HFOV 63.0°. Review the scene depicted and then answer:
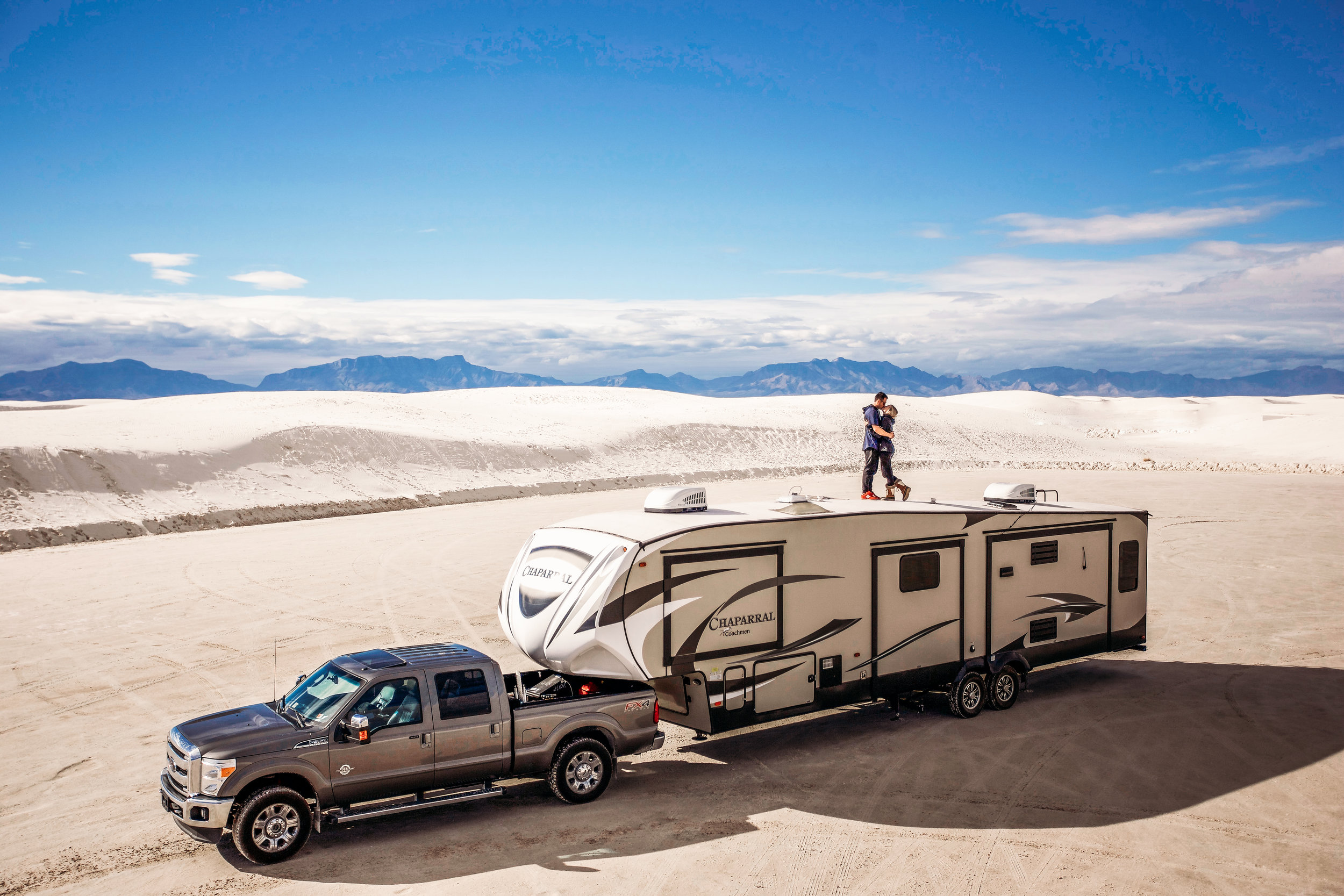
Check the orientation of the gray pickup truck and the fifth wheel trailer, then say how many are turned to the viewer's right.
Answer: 0

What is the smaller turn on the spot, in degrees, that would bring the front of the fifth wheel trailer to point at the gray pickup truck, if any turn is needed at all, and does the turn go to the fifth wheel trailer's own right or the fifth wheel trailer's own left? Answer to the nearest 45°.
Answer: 0° — it already faces it

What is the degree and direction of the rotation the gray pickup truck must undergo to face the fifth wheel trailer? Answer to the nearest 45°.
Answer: approximately 135° to its left

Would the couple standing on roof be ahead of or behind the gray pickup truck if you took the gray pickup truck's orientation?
behind

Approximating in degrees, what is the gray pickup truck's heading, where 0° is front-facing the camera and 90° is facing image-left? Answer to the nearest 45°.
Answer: approximately 45°
